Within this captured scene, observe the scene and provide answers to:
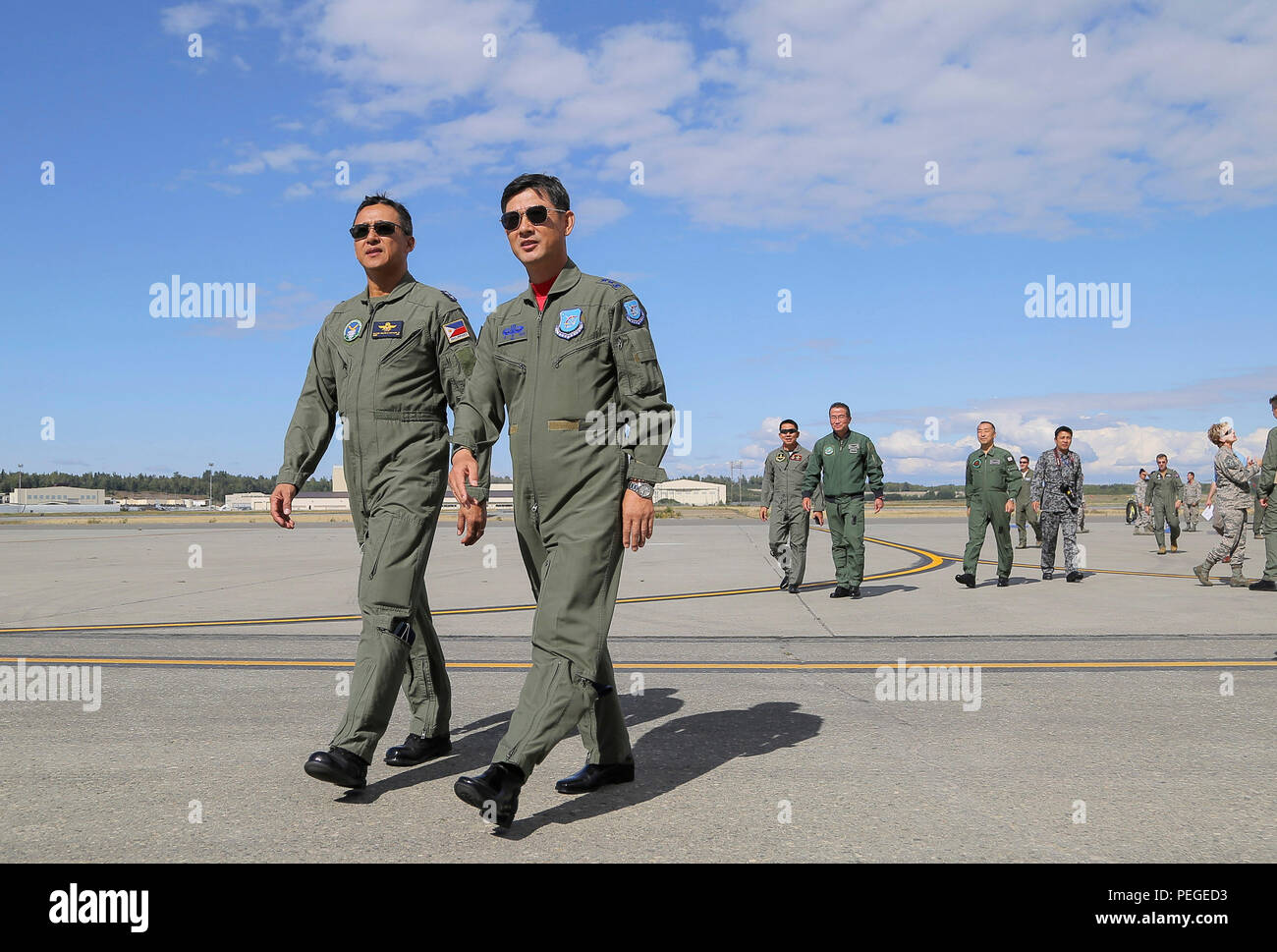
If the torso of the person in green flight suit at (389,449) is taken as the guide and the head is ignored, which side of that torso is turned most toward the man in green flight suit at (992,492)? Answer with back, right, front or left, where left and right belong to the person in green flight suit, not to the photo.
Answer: back

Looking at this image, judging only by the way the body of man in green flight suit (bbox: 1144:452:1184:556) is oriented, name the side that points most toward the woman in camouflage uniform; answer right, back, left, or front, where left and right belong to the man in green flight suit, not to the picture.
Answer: front

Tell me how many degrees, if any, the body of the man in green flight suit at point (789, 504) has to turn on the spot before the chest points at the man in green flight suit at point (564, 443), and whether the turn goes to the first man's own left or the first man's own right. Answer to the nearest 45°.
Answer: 0° — they already face them

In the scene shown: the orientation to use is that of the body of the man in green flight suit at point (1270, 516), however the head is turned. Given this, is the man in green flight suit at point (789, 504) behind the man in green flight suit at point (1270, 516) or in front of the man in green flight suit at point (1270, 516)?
in front

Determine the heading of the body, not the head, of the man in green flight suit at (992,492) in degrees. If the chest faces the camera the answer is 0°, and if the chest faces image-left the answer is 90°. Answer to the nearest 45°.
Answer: approximately 45°

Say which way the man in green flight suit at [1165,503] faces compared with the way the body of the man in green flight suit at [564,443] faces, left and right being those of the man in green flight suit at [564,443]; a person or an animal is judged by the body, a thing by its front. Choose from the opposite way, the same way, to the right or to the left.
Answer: the same way

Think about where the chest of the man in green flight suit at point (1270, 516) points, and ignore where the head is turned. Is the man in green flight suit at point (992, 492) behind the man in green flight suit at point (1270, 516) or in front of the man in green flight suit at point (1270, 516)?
in front

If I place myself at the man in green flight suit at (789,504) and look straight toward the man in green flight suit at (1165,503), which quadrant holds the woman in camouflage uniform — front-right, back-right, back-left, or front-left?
front-right

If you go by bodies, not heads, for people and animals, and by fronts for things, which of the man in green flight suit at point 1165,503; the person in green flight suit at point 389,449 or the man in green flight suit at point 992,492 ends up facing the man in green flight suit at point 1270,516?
the man in green flight suit at point 1165,503

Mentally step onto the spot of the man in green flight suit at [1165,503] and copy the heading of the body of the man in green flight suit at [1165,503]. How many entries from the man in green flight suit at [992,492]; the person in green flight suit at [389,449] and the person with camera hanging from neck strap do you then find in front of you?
3

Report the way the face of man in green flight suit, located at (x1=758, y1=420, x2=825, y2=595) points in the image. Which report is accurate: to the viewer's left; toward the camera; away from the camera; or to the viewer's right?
toward the camera

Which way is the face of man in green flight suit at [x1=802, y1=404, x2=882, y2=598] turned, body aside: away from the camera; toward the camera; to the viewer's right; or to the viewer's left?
toward the camera

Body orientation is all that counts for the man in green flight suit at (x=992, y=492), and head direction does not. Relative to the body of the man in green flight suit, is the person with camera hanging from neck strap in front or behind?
behind
